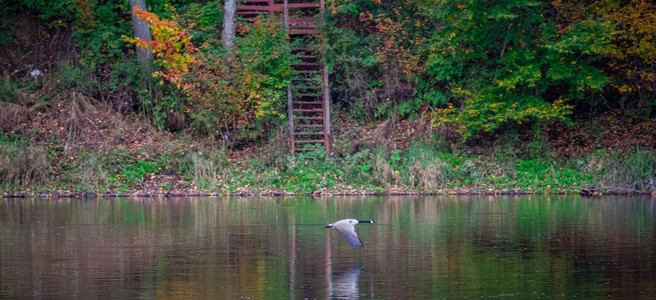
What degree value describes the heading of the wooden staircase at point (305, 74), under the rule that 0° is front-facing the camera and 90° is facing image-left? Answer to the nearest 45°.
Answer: approximately 0°

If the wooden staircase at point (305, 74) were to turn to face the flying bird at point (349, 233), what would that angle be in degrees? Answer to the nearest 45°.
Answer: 0° — it already faces it
